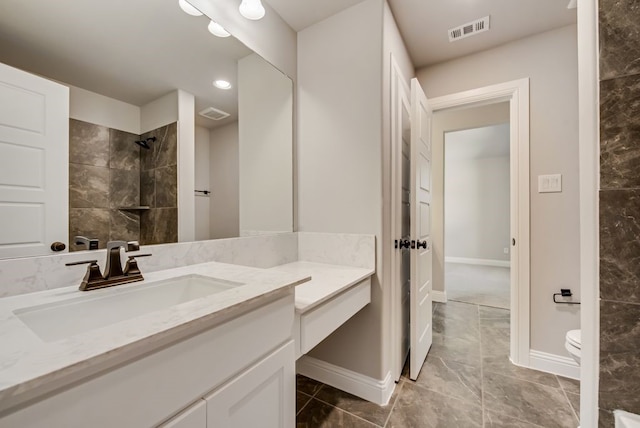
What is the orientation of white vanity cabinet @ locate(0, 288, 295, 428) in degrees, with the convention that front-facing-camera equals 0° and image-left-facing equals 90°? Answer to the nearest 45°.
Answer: approximately 315°

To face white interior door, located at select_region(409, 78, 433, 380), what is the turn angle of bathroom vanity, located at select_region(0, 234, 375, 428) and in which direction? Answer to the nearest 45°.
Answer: approximately 45° to its left

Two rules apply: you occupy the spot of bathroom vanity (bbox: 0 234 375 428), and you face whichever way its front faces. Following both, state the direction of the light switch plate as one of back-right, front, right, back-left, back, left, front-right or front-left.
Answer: front-left

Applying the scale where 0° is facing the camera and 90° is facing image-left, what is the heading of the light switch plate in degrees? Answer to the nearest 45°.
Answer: approximately 0°

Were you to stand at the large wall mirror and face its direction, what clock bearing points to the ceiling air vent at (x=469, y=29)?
The ceiling air vent is roughly at 11 o'clock from the large wall mirror.
